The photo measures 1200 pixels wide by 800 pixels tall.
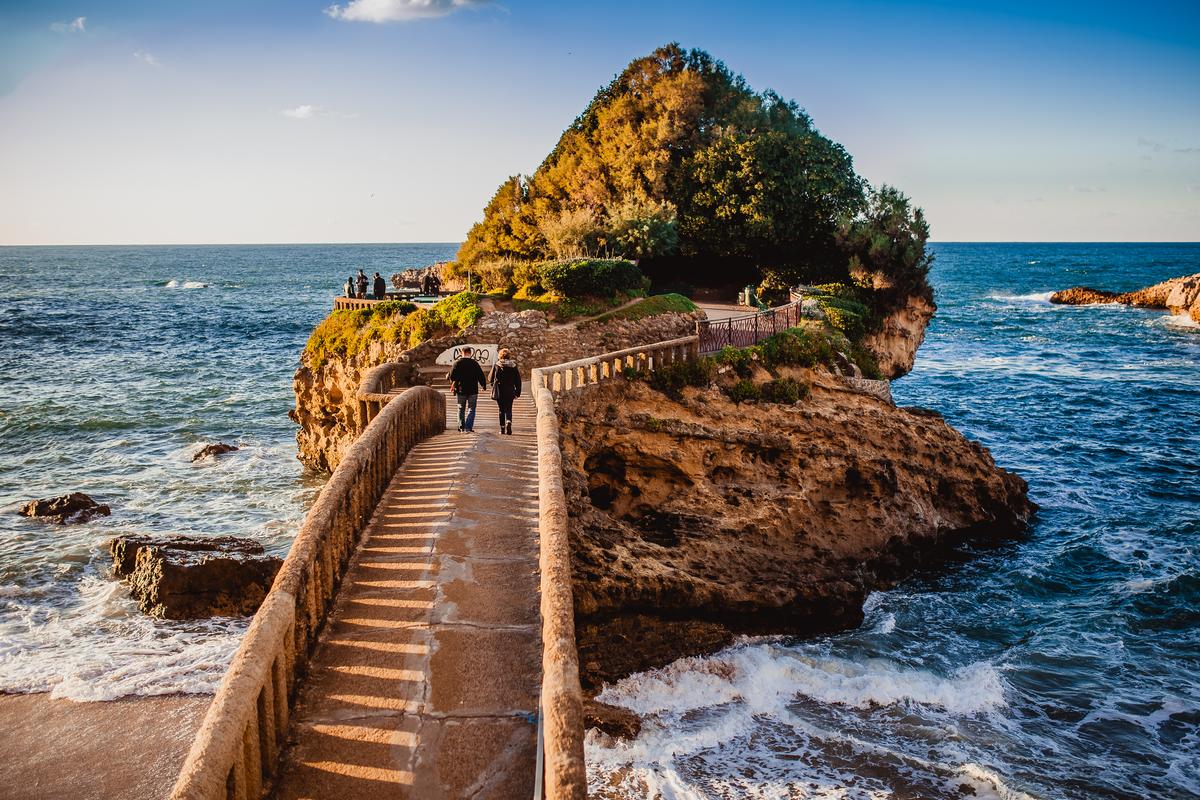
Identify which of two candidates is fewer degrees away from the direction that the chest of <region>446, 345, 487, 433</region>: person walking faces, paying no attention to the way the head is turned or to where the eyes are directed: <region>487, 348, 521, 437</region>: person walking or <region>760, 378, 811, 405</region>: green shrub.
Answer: the green shrub

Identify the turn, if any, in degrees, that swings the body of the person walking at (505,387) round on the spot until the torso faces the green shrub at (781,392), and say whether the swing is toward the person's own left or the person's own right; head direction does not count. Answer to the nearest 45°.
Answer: approximately 45° to the person's own right

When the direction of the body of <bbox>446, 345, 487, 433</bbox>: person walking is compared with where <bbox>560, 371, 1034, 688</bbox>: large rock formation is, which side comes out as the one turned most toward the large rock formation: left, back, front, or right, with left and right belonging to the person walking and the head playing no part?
right

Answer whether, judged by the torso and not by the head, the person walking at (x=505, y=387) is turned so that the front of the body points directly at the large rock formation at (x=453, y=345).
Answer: yes

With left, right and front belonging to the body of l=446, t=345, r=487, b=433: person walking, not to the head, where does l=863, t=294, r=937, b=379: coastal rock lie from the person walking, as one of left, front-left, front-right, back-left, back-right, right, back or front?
front-right

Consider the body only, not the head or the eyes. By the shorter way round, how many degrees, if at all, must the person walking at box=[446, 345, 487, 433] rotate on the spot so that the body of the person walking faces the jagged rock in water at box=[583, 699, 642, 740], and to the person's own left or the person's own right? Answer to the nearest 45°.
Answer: approximately 135° to the person's own right

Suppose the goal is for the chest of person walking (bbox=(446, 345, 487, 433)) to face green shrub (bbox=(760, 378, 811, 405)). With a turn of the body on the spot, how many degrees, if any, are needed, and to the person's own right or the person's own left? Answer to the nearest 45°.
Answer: approximately 45° to the person's own right

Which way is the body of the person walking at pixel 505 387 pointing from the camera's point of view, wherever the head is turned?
away from the camera

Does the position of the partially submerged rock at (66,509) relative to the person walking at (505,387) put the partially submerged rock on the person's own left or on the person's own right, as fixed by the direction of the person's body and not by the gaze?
on the person's own left

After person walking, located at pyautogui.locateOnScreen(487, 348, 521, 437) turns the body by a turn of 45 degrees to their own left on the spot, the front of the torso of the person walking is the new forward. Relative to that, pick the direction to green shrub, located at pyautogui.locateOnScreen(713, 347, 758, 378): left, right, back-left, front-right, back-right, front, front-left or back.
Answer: right

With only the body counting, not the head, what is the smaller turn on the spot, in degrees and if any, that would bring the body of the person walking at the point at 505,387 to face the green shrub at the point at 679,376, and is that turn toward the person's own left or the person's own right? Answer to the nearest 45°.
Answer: approximately 45° to the person's own right

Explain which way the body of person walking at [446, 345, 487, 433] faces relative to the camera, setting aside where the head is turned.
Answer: away from the camera

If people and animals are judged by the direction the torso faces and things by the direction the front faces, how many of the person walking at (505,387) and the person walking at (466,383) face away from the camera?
2
